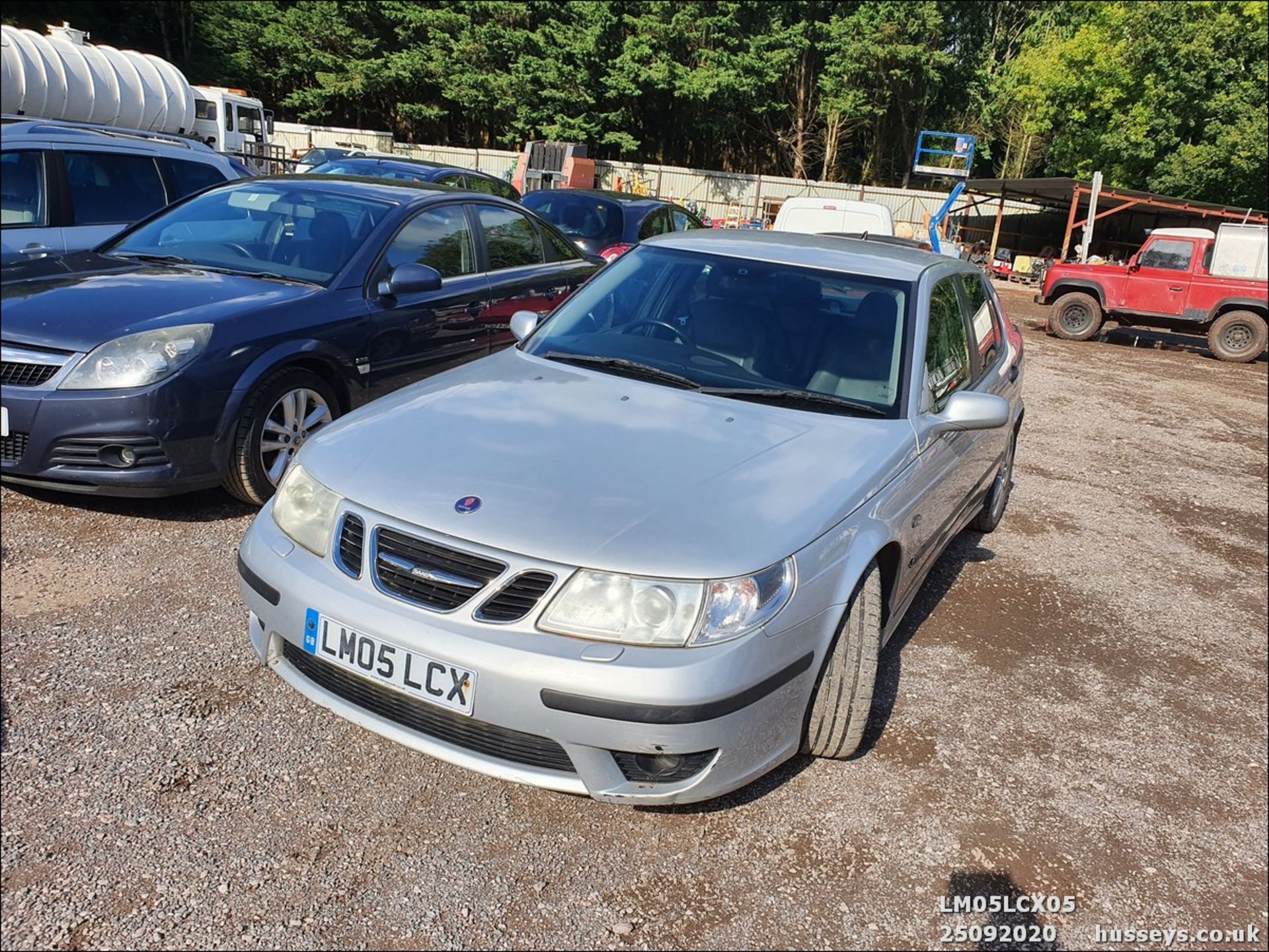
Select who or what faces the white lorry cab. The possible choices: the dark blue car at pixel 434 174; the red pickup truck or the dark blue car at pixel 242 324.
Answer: the red pickup truck

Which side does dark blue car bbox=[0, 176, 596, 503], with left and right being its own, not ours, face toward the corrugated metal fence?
back

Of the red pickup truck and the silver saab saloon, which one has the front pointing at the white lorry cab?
the red pickup truck

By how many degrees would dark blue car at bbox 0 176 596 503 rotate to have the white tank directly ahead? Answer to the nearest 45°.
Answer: approximately 135° to its right

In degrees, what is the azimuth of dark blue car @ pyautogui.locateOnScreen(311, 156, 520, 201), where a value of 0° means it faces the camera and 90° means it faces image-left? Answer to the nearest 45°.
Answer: approximately 45°

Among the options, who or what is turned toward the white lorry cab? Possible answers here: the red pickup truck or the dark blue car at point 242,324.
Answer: the red pickup truck

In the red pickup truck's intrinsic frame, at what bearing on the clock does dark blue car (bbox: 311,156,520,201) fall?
The dark blue car is roughly at 10 o'clock from the red pickup truck.

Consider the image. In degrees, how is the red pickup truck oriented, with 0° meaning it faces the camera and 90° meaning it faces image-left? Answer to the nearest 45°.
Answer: approximately 90°

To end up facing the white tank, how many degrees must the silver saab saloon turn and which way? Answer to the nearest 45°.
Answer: approximately 90° to its right

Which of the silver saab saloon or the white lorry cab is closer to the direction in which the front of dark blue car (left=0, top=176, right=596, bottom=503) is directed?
the silver saab saloon
